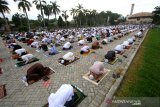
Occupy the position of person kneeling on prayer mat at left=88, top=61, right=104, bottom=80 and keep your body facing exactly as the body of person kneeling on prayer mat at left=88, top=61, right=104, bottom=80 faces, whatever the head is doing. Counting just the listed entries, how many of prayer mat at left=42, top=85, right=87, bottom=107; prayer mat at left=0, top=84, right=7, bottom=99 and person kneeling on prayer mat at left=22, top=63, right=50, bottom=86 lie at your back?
0

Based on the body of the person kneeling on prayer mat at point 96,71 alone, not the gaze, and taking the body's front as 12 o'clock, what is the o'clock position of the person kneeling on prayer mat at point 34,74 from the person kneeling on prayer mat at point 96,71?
the person kneeling on prayer mat at point 34,74 is roughly at 1 o'clock from the person kneeling on prayer mat at point 96,71.

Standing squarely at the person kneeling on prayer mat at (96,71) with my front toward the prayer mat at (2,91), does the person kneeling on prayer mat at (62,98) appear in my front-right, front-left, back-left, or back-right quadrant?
front-left

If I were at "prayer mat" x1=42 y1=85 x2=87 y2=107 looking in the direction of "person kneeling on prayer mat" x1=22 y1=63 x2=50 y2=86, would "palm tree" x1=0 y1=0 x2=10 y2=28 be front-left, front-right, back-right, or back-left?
front-right

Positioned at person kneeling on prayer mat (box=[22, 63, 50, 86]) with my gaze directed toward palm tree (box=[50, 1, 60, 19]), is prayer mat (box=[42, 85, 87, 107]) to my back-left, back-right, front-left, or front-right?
back-right

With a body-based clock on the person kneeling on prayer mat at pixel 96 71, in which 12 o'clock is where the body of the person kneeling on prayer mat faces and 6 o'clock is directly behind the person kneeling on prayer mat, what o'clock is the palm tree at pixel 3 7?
The palm tree is roughly at 3 o'clock from the person kneeling on prayer mat.

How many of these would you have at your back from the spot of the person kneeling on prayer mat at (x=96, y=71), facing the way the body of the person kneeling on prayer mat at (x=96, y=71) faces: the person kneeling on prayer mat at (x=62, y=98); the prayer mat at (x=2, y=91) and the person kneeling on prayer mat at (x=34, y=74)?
0

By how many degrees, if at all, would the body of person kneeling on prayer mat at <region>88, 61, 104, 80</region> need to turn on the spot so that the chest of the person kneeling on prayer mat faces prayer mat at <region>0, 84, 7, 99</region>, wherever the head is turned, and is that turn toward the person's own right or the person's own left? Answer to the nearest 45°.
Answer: approximately 45° to the person's own right

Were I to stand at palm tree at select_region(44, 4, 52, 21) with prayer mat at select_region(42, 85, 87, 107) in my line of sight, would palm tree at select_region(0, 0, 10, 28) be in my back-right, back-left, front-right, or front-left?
front-right
